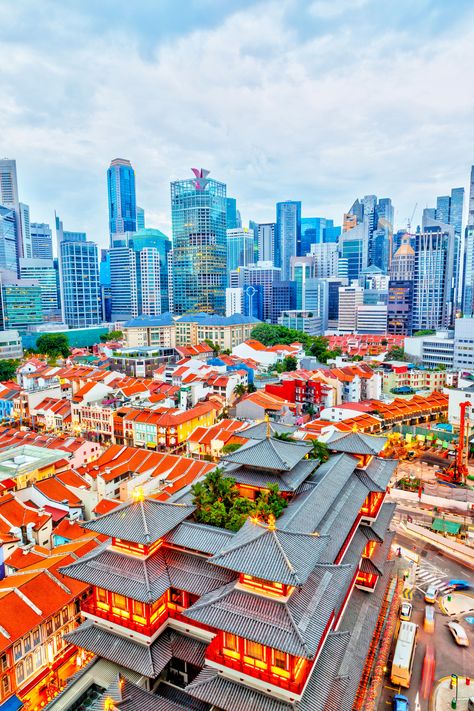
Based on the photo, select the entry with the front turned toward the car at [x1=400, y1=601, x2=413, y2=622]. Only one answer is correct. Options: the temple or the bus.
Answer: the bus

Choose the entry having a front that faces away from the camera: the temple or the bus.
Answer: the bus

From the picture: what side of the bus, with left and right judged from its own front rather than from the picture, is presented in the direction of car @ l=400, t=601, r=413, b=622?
front

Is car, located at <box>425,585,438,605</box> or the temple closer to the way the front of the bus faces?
the car

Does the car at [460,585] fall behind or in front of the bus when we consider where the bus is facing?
in front

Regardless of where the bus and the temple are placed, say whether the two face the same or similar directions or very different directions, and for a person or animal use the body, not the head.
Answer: very different directions

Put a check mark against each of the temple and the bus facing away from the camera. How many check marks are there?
1

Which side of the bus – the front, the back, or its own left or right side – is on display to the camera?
back

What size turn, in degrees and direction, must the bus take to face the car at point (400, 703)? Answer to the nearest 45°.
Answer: approximately 180°
